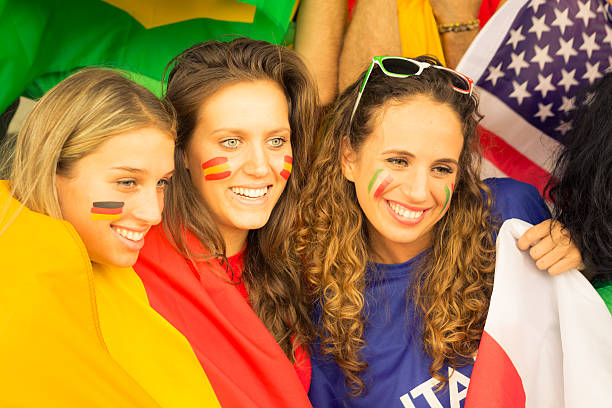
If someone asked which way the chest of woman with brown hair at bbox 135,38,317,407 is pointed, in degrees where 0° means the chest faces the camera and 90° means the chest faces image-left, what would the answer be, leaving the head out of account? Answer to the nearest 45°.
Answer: approximately 315°

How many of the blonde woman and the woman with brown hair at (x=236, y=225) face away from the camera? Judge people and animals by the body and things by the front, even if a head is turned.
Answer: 0

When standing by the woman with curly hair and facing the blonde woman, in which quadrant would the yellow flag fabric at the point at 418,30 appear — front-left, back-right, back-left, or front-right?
back-right

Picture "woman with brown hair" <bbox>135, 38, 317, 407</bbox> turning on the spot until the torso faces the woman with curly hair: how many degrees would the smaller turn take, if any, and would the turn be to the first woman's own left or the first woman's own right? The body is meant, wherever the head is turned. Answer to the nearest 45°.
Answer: approximately 45° to the first woman's own left

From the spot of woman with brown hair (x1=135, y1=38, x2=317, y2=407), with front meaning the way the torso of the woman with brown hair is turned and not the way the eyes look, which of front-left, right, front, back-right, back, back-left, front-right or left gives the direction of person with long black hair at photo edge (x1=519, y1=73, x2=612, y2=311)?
front-left

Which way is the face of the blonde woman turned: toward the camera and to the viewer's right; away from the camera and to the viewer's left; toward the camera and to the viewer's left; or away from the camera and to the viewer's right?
toward the camera and to the viewer's right

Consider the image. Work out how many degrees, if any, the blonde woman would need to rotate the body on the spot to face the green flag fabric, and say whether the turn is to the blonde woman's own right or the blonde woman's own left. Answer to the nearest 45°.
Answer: approximately 135° to the blonde woman's own left

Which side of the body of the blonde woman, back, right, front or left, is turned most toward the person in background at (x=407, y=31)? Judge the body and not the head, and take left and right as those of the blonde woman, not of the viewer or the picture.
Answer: left

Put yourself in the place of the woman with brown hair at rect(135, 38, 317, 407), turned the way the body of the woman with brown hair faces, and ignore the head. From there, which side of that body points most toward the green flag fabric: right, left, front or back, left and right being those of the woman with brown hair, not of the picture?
back

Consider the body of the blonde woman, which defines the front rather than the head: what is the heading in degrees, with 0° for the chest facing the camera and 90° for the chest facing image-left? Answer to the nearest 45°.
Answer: approximately 315°

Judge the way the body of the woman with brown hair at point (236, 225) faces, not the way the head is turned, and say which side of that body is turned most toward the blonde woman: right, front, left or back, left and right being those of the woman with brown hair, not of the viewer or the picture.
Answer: right

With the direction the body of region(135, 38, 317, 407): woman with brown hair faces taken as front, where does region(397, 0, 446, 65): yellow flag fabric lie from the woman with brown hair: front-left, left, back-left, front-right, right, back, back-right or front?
left
